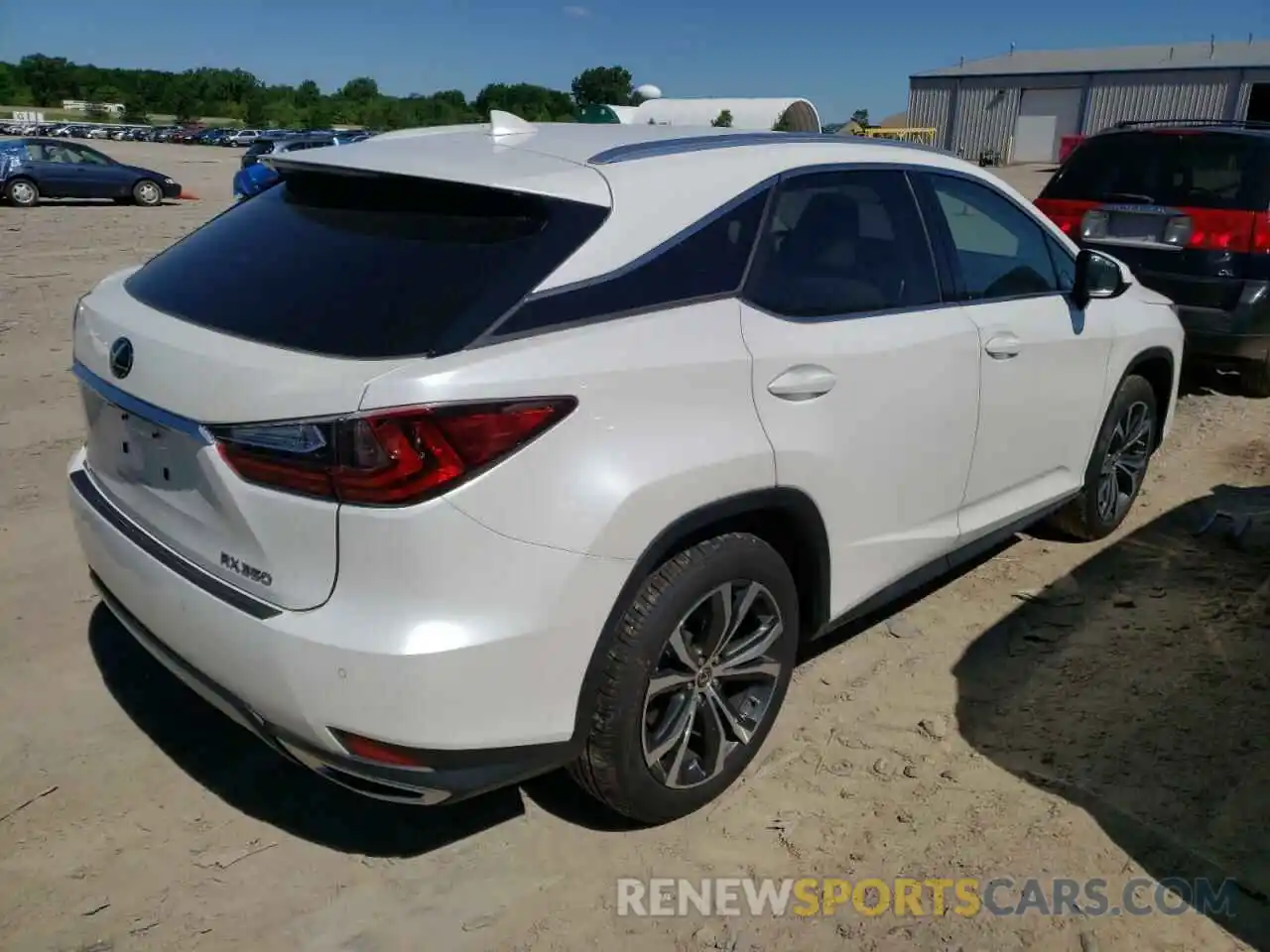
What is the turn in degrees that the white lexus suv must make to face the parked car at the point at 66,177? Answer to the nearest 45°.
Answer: approximately 90° to its left

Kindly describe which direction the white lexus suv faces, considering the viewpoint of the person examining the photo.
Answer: facing away from the viewer and to the right of the viewer

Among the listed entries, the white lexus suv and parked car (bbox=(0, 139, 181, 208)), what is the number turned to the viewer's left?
0

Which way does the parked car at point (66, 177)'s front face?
to the viewer's right

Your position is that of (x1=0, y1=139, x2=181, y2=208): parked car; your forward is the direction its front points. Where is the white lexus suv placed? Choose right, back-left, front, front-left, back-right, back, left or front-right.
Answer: right

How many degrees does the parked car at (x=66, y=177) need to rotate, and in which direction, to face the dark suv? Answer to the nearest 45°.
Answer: approximately 90° to its right

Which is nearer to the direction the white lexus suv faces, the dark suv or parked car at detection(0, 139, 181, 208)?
the dark suv

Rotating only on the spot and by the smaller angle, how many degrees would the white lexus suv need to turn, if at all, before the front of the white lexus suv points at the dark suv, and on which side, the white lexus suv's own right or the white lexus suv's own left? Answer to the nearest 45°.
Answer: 0° — it already faces it
